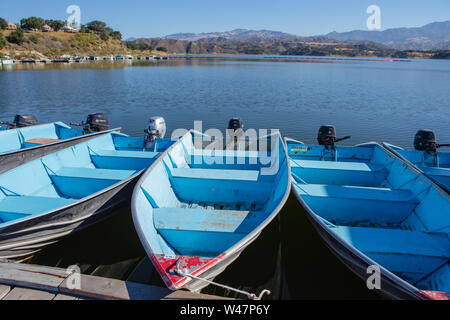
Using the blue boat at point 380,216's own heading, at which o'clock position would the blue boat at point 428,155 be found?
the blue boat at point 428,155 is roughly at 8 o'clock from the blue boat at point 380,216.

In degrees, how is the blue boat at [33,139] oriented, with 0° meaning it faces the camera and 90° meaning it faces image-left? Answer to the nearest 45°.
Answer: approximately 45°

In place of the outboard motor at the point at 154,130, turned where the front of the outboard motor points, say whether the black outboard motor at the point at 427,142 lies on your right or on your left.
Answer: on your left

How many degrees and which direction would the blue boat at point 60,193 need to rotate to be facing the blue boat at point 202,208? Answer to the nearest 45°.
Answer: approximately 90° to its left

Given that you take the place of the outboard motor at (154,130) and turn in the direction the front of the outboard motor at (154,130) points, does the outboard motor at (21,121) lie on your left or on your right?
on your right

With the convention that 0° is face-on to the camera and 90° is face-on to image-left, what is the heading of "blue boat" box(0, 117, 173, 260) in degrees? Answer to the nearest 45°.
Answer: approximately 45°

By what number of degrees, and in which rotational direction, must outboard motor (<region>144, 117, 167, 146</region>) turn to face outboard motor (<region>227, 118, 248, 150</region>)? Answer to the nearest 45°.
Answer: approximately 135° to its left

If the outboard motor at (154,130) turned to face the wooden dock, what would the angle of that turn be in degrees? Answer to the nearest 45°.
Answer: approximately 45° to its left
